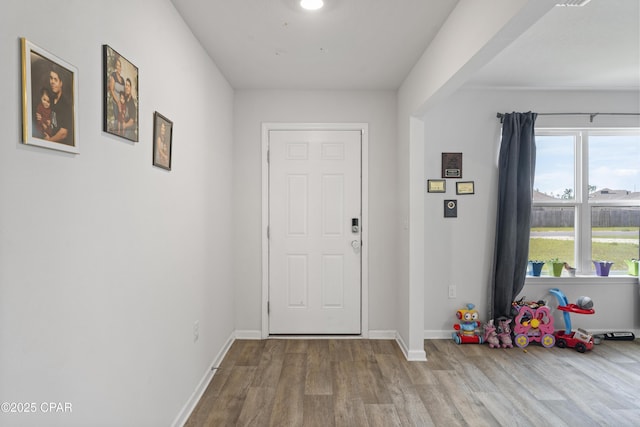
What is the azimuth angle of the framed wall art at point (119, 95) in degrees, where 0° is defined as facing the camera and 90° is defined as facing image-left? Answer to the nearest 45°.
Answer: approximately 315°

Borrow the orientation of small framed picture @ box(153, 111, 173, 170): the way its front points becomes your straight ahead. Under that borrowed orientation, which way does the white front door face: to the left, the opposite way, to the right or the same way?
to the right

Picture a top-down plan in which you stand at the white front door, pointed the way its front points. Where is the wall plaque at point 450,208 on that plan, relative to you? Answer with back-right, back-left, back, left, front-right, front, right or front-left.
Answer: left

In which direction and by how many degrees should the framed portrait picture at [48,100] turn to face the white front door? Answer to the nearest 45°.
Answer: approximately 90° to its left

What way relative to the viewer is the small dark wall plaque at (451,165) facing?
toward the camera

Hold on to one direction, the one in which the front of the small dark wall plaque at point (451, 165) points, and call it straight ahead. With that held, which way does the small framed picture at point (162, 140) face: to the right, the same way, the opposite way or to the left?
to the left

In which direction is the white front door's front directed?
toward the camera

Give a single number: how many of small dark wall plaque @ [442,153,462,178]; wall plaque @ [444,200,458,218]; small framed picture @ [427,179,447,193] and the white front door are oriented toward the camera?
4

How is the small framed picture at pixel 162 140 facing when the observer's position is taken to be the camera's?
facing the viewer and to the right of the viewer

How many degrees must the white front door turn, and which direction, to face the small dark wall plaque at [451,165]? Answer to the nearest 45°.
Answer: approximately 90° to its left

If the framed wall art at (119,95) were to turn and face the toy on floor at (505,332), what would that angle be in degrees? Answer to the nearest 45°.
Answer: approximately 45° to its left

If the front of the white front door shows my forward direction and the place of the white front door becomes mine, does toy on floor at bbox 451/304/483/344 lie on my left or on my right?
on my left

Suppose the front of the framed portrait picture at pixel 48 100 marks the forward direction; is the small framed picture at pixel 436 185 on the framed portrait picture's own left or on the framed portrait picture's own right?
on the framed portrait picture's own left

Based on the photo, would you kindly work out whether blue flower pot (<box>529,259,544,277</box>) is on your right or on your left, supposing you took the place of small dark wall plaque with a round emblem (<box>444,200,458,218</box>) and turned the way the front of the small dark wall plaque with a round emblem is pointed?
on your left

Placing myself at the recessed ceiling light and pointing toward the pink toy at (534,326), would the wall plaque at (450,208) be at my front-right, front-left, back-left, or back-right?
front-left

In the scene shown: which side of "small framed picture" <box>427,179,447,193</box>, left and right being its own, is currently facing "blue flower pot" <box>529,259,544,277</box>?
left
